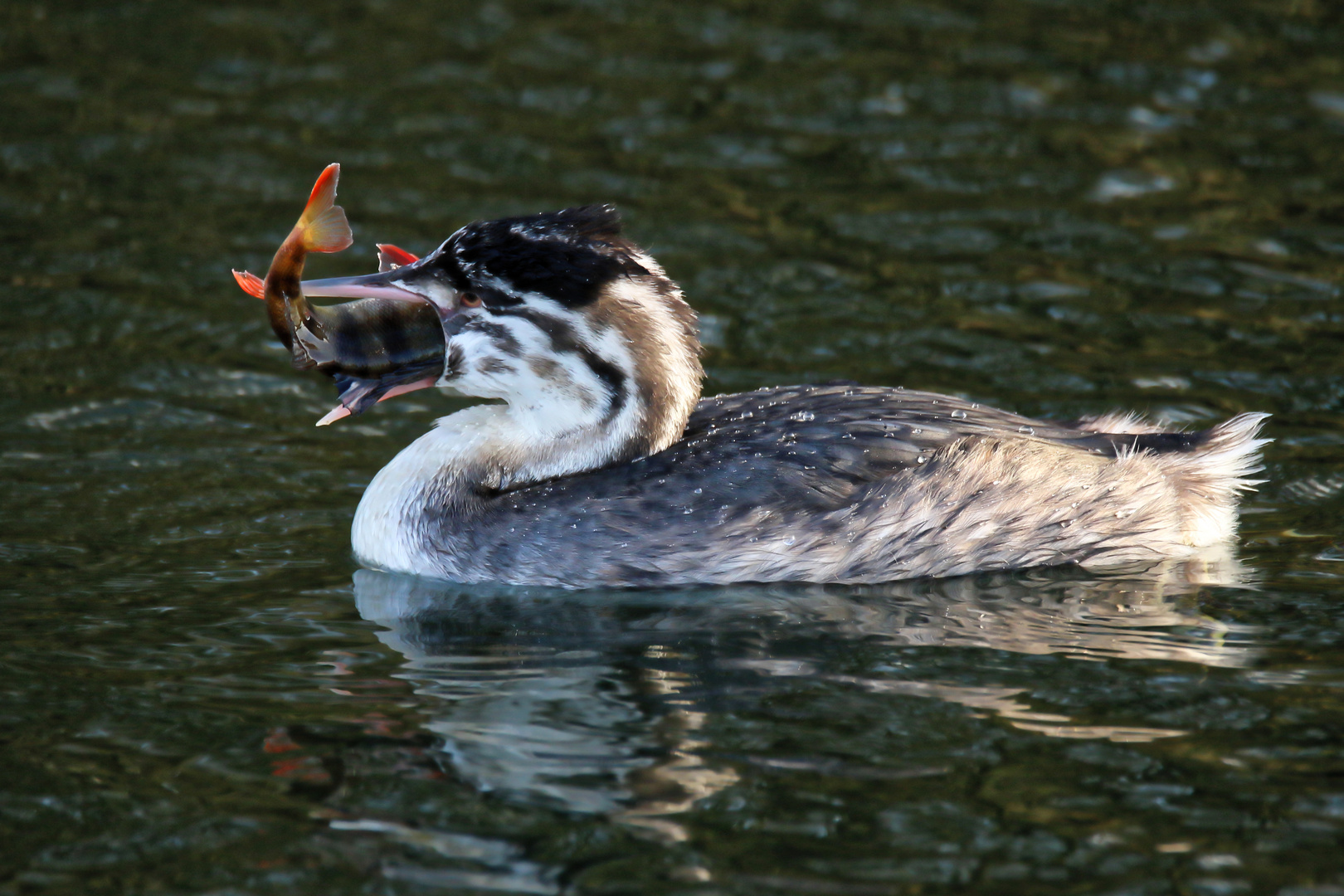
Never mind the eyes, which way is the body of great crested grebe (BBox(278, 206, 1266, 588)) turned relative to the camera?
to the viewer's left
